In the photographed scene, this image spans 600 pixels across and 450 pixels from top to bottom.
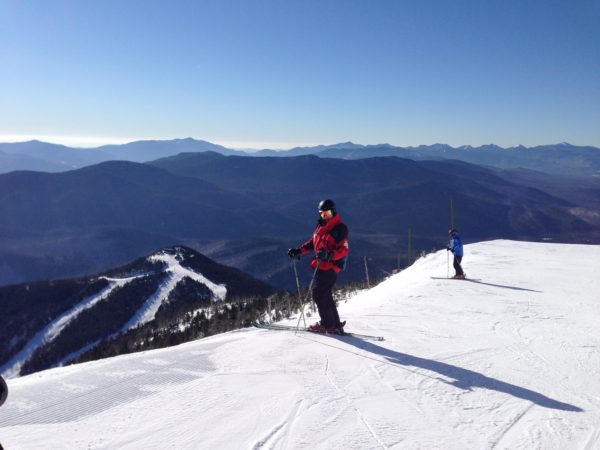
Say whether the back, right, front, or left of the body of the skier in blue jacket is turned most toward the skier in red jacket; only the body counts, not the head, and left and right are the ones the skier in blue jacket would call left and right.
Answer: left

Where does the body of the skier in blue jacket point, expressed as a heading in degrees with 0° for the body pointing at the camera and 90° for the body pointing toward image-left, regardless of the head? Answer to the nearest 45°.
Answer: approximately 90°
